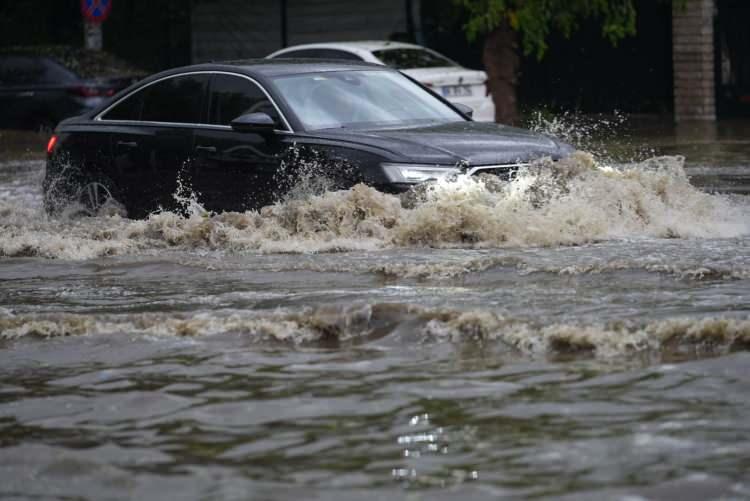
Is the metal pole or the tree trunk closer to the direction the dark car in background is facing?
the metal pole

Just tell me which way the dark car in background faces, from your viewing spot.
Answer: facing away from the viewer and to the left of the viewer

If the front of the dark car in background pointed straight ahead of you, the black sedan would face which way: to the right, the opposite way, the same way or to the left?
the opposite way

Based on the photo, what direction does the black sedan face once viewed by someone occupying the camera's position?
facing the viewer and to the right of the viewer

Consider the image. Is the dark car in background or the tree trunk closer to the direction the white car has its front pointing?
the dark car in background

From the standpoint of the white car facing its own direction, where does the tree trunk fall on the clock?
The tree trunk is roughly at 5 o'clock from the white car.

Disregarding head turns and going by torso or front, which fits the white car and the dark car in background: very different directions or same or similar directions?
same or similar directions

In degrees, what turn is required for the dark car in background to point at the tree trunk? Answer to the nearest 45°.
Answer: approximately 180°

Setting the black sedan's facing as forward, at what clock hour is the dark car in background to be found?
The dark car in background is roughly at 7 o'clock from the black sedan.

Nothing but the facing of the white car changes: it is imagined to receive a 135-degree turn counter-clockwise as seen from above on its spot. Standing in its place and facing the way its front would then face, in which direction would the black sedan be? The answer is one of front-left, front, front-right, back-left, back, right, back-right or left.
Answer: front

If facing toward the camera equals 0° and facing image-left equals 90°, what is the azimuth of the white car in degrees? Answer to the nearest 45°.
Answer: approximately 135°

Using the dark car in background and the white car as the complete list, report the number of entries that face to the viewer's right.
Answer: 0

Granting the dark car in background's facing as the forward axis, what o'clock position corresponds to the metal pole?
The metal pole is roughly at 3 o'clock from the dark car in background.

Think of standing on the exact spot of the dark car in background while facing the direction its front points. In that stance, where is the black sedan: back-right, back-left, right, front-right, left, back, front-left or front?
back-left

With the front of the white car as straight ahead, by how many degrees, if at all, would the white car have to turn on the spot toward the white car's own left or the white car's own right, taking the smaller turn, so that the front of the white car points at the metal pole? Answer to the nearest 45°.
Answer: approximately 45° to the white car's own right
